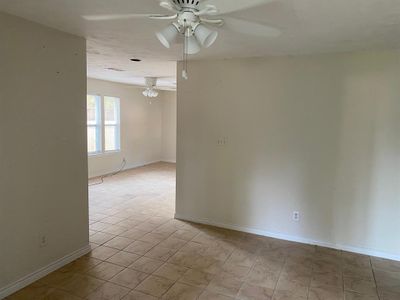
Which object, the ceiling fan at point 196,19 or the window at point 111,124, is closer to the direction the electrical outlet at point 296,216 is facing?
the ceiling fan

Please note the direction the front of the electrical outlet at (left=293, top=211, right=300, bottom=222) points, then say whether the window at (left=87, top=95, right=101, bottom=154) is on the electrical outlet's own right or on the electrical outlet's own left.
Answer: on the electrical outlet's own right

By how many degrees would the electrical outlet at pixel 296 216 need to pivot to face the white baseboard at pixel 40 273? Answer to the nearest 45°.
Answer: approximately 45° to its right

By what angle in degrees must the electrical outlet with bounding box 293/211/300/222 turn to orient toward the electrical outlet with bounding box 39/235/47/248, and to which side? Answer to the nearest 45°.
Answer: approximately 45° to its right

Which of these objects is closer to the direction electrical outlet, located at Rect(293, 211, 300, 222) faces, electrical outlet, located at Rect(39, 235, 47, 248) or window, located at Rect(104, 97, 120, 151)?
the electrical outlet

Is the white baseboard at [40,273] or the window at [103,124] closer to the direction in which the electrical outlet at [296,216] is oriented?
the white baseboard

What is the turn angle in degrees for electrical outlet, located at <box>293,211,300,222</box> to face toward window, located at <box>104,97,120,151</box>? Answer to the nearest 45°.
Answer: approximately 135° to its right

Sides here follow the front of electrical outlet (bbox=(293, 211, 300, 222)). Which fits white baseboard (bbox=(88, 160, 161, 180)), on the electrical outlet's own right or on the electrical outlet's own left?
on the electrical outlet's own right

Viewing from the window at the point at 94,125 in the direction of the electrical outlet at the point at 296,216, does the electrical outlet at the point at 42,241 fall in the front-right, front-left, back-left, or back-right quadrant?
front-right

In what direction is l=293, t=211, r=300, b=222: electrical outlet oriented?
toward the camera
